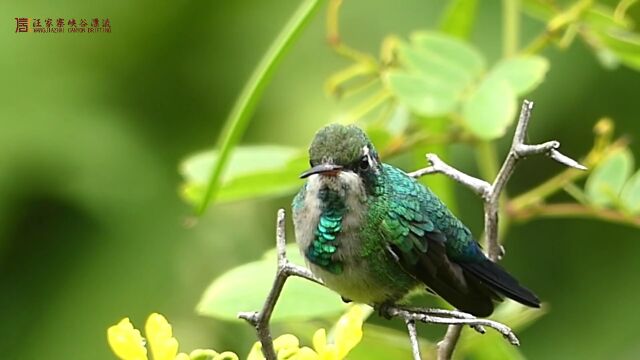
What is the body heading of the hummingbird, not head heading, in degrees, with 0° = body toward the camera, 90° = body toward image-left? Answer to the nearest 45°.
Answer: approximately 45°
